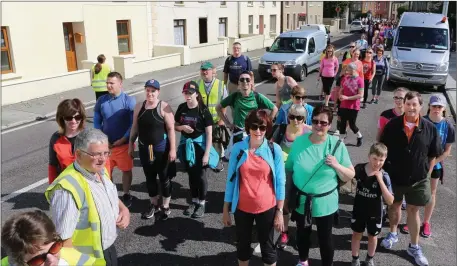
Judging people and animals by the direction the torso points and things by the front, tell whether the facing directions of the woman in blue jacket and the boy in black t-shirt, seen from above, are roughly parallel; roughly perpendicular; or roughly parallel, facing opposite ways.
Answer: roughly parallel

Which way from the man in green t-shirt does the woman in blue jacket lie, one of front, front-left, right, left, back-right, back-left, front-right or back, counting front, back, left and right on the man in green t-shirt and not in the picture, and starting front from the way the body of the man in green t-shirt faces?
front

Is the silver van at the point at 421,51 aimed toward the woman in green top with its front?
yes

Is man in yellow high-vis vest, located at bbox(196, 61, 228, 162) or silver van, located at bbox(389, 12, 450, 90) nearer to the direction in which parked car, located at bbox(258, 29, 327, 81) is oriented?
the man in yellow high-vis vest

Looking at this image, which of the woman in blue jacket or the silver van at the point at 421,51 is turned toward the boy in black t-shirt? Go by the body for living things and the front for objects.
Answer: the silver van

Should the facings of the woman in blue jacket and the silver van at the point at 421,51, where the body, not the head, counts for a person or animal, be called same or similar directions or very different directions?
same or similar directions

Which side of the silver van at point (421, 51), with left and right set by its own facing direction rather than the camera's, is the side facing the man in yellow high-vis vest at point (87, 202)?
front

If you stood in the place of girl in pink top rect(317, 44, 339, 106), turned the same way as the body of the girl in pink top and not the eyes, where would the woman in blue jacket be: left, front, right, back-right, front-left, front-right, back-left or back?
front

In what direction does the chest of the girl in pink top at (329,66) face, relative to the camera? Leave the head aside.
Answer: toward the camera

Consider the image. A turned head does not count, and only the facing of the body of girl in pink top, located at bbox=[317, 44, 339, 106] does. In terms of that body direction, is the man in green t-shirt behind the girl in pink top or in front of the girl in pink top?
in front

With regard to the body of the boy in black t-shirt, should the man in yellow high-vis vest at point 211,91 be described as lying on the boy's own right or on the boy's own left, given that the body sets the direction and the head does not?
on the boy's own right

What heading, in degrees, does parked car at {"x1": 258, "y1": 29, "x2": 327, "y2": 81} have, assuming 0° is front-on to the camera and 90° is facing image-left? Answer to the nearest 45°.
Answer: approximately 45°

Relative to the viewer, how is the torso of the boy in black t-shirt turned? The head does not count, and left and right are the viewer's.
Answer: facing the viewer

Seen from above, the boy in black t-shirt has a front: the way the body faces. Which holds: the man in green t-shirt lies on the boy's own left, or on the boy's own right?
on the boy's own right

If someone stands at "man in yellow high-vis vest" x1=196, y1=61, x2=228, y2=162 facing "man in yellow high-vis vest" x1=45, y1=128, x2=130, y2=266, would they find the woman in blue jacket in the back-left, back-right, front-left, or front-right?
front-left

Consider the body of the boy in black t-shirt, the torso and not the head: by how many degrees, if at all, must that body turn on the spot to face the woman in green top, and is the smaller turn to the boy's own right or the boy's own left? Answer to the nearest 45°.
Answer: approximately 45° to the boy's own right

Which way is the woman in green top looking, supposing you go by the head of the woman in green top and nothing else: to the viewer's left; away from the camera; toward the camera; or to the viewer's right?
toward the camera

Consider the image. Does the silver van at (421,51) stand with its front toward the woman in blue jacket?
yes

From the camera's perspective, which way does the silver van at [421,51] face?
toward the camera

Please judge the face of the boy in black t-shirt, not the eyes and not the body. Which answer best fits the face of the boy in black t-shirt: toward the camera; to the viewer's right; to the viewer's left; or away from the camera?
toward the camera

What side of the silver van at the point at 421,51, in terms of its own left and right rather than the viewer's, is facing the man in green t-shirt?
front
